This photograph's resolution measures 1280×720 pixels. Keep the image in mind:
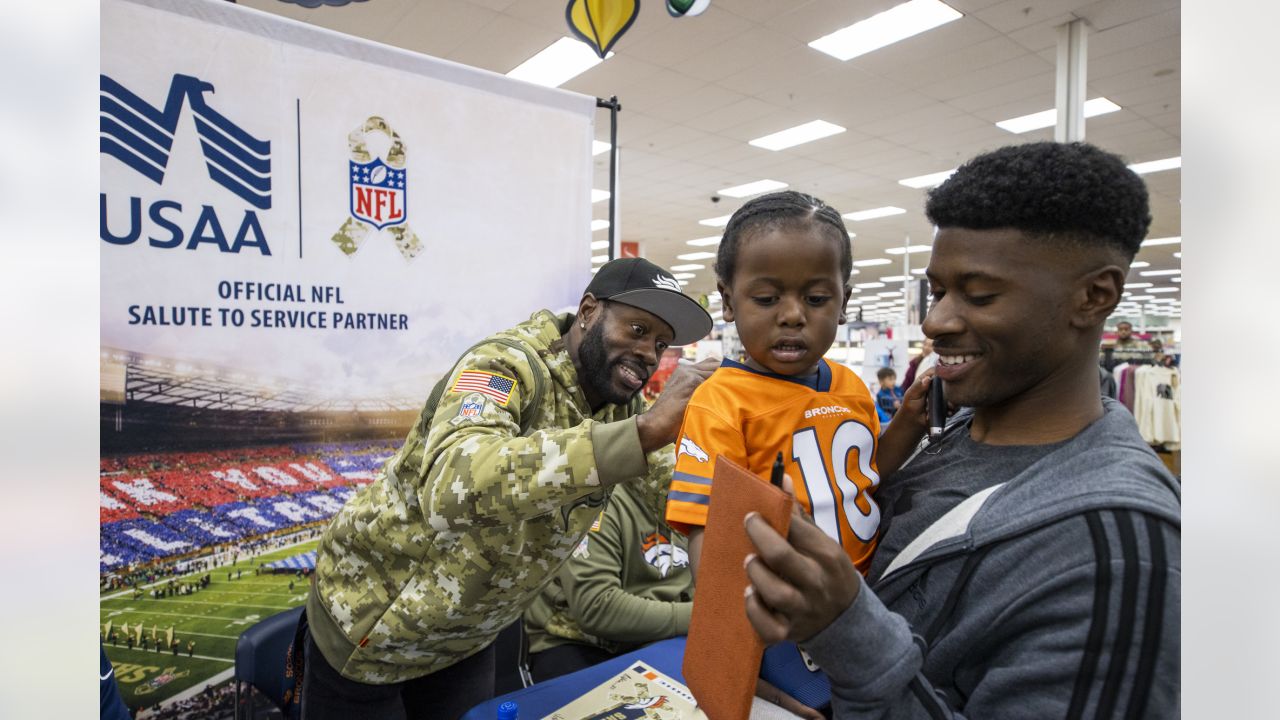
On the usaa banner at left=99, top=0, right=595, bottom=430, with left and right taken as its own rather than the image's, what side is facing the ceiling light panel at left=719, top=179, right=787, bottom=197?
left

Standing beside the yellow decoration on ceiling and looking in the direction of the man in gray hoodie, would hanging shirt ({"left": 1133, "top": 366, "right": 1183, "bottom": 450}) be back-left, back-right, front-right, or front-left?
back-left

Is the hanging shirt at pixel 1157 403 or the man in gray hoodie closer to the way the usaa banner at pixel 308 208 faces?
the man in gray hoodie

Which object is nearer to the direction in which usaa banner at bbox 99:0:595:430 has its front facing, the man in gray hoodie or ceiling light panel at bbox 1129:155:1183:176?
the man in gray hoodie

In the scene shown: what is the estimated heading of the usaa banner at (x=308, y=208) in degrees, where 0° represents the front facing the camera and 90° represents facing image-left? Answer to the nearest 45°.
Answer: approximately 315°

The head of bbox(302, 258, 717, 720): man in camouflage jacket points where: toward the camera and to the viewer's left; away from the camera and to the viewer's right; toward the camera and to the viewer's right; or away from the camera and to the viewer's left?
toward the camera and to the viewer's right

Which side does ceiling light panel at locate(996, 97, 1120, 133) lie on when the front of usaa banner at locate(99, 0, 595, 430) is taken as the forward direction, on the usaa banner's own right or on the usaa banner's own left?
on the usaa banner's own left

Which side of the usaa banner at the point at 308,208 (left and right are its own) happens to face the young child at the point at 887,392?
left
